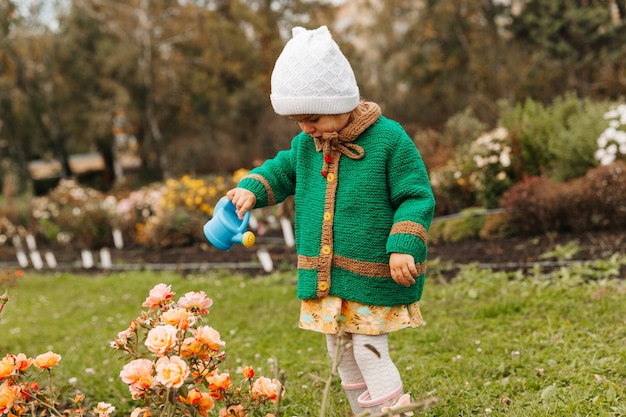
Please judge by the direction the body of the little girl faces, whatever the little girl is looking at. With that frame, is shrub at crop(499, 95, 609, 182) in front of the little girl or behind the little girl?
behind

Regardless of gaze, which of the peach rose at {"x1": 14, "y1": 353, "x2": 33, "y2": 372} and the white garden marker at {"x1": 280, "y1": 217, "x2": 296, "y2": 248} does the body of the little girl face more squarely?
the peach rose

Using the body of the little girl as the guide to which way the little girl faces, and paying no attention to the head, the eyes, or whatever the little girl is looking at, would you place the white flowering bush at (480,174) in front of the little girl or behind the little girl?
behind

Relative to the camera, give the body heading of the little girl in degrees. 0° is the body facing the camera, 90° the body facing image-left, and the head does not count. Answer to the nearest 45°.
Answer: approximately 45°

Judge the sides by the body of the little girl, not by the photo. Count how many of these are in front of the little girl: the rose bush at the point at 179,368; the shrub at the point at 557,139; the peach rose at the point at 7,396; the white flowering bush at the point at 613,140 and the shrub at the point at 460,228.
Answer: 2

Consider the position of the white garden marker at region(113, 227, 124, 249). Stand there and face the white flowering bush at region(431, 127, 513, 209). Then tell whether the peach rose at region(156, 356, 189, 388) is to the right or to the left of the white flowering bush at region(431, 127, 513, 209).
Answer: right

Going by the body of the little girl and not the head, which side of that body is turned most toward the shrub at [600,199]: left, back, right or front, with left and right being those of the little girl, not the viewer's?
back

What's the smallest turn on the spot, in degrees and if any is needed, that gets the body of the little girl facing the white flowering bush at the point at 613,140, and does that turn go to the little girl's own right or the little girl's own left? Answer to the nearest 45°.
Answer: approximately 180°

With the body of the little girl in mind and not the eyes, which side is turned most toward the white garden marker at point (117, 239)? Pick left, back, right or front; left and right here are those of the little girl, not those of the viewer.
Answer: right

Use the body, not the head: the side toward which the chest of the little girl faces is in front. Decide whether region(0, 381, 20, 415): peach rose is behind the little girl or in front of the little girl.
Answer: in front

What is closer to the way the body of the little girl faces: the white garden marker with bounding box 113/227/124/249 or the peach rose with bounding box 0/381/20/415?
the peach rose

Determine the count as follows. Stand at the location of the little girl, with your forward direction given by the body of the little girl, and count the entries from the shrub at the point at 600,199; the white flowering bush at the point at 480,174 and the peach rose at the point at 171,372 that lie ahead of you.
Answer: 1

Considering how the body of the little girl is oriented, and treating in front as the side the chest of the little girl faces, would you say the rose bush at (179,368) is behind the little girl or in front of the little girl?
in front

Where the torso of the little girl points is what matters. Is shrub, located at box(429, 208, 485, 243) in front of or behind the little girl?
behind
